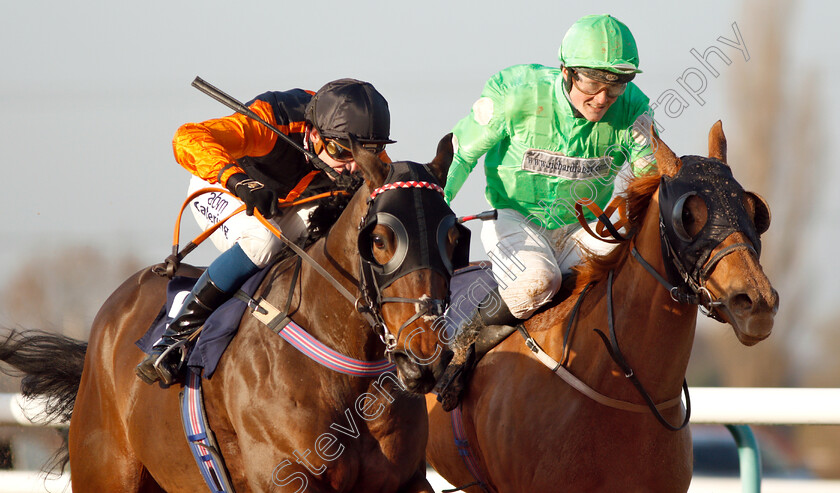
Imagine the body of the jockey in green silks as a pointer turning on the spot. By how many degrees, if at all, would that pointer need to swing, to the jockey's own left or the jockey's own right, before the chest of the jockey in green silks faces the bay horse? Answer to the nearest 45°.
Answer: approximately 90° to the jockey's own right

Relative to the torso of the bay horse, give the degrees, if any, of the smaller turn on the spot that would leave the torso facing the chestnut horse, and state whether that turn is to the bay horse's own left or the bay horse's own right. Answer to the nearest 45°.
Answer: approximately 45° to the bay horse's own left

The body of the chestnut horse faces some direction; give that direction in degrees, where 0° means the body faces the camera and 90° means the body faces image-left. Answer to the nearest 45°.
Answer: approximately 315°

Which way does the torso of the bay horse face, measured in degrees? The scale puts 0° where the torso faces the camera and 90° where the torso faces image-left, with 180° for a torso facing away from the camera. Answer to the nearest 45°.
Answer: approximately 315°

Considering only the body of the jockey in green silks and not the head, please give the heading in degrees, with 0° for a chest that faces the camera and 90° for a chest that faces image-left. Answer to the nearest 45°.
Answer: approximately 315°

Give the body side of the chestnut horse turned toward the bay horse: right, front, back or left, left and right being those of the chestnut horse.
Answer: right

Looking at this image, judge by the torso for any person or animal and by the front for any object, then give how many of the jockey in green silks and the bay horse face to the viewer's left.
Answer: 0
